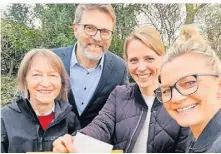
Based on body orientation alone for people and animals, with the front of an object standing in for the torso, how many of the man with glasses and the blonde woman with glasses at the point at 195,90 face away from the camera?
0

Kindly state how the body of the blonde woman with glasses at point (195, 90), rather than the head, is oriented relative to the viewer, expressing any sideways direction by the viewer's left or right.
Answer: facing the viewer and to the left of the viewer

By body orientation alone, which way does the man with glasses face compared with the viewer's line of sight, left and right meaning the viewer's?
facing the viewer
